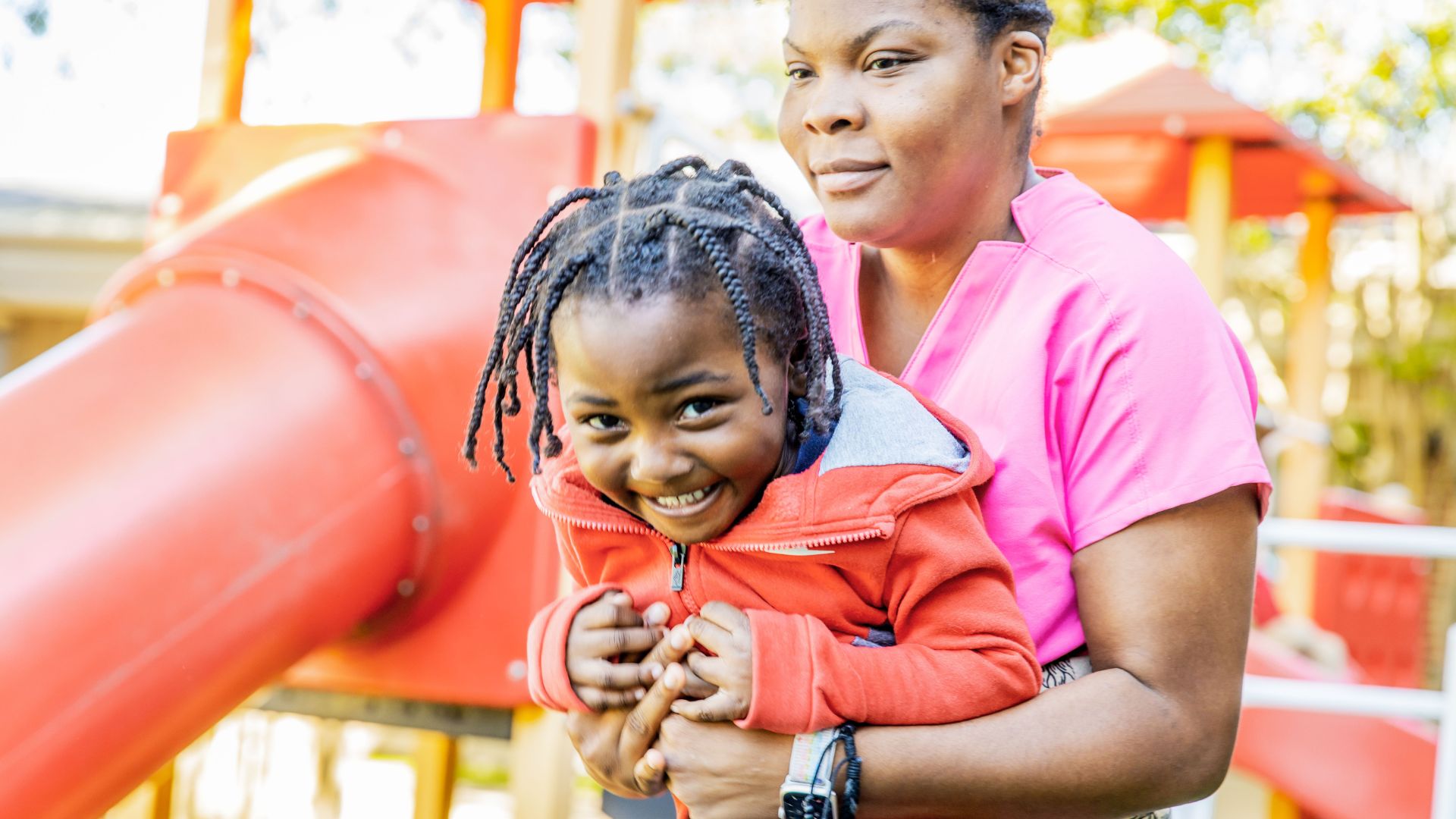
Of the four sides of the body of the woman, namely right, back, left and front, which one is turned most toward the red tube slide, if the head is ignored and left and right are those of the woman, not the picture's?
right

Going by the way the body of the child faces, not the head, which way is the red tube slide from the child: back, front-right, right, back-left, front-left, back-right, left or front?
right

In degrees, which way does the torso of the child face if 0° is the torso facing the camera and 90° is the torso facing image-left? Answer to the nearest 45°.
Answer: approximately 45°

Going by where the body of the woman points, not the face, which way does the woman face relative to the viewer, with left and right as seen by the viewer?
facing the viewer and to the left of the viewer
